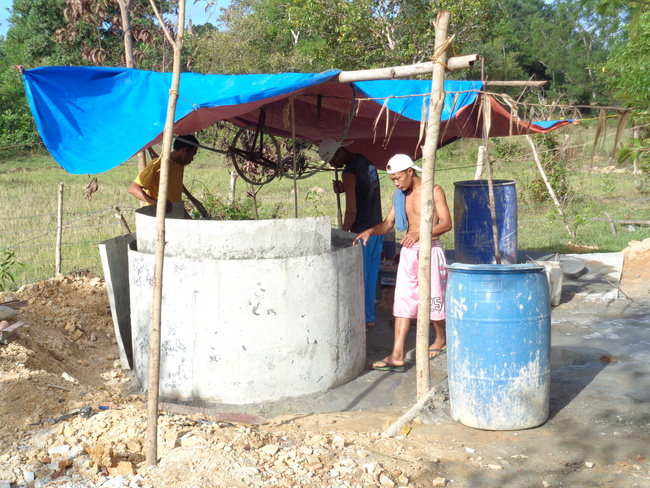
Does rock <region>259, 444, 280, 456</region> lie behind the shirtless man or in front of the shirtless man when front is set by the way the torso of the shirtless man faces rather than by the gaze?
in front

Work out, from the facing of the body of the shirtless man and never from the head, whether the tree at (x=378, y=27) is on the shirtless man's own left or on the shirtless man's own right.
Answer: on the shirtless man's own right

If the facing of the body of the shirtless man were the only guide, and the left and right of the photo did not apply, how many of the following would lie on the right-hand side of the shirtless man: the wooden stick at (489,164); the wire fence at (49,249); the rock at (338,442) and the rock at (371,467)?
1

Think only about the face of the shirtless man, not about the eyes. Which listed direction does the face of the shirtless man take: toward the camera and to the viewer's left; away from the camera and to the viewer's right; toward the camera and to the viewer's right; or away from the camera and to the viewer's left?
toward the camera and to the viewer's left

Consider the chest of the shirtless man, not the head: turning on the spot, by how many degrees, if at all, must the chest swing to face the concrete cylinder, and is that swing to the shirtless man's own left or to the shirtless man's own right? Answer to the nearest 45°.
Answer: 0° — they already face it

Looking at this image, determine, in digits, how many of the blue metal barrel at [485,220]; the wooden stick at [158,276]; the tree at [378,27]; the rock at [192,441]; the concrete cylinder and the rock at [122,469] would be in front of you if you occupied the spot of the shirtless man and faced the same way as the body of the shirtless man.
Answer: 4

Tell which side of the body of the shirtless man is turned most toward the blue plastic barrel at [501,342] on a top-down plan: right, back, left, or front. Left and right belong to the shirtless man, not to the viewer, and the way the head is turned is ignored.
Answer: left

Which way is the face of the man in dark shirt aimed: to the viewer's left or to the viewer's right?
to the viewer's left

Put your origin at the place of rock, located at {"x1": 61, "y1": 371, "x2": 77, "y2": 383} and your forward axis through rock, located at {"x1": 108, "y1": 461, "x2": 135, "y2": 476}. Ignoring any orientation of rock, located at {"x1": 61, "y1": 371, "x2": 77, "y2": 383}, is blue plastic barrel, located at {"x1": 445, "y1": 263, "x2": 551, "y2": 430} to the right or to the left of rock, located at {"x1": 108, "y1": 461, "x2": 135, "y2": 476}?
left

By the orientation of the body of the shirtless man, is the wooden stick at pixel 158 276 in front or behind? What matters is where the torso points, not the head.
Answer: in front

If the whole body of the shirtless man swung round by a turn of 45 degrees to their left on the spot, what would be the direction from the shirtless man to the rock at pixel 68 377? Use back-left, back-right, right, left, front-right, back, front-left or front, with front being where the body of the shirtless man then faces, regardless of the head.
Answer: right

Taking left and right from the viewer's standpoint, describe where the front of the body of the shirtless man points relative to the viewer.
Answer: facing the viewer and to the left of the viewer

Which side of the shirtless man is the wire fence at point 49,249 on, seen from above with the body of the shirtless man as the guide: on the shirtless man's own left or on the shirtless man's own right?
on the shirtless man's own right

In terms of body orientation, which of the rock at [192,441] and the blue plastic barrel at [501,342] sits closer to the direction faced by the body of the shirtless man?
the rock

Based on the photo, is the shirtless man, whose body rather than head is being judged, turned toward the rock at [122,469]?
yes
